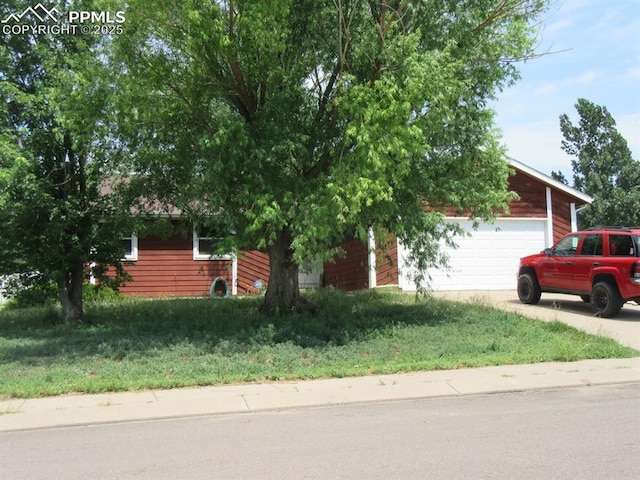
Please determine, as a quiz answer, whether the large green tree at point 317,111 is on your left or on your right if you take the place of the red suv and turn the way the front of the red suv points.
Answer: on your left

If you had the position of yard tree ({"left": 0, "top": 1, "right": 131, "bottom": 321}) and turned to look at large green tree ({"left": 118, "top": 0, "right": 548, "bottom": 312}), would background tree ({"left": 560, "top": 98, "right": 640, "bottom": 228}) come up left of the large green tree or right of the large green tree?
left

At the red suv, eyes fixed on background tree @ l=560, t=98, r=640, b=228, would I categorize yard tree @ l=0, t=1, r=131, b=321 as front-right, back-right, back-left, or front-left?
back-left

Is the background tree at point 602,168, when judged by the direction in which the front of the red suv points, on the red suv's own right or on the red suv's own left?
on the red suv's own right

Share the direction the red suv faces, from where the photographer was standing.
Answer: facing away from the viewer and to the left of the viewer
